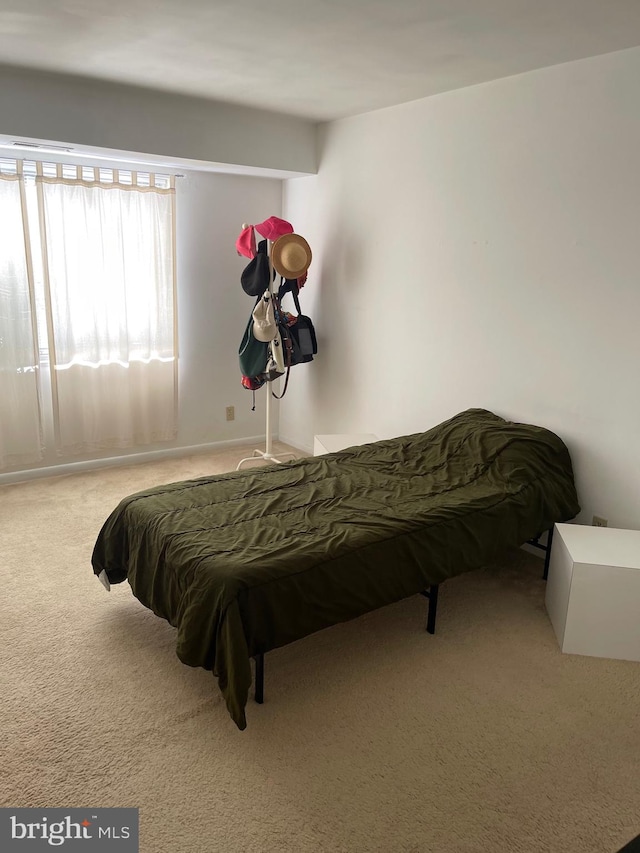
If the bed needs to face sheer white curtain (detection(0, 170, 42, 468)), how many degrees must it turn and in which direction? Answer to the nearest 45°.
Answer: approximately 90° to its right

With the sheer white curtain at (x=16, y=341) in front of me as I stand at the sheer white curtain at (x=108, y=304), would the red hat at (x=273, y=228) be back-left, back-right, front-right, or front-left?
back-left

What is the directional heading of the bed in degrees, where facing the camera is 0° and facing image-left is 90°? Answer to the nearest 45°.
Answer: approximately 45°

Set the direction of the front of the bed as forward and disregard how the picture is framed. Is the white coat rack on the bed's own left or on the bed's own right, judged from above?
on the bed's own right

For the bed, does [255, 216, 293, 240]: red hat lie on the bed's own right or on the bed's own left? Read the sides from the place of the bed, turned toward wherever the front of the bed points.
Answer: on the bed's own right

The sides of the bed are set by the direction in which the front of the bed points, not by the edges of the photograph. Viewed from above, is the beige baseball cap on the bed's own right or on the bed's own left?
on the bed's own right

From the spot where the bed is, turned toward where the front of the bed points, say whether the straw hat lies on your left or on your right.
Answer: on your right

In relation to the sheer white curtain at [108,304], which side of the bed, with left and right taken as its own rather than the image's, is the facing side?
right

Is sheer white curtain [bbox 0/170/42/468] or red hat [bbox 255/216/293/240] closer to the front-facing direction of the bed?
the sheer white curtain
